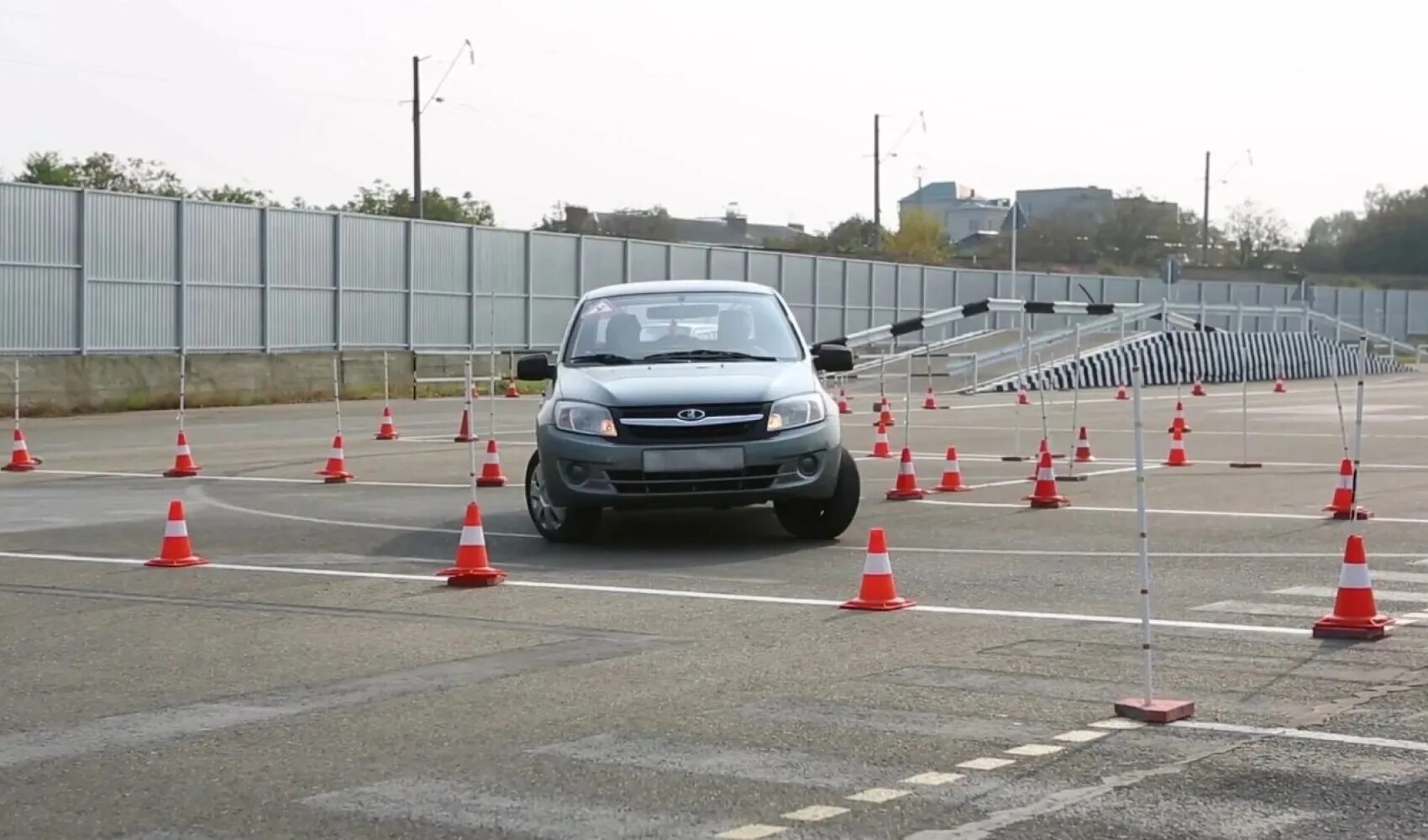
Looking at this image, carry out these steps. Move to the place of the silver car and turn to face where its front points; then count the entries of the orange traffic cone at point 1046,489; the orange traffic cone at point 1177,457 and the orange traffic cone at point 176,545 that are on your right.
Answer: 1

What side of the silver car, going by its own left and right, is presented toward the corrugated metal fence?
back

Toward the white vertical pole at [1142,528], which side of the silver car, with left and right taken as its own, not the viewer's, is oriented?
front

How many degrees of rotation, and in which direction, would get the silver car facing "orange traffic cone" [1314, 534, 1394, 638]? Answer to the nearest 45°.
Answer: approximately 45° to its left

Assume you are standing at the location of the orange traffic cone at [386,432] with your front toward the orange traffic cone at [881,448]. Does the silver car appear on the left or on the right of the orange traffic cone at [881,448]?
right

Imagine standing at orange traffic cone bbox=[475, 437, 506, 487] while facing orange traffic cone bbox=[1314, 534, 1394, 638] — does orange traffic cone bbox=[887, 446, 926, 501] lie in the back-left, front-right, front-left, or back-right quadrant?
front-left

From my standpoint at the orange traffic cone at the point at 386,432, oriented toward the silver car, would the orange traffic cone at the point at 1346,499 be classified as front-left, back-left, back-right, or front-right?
front-left

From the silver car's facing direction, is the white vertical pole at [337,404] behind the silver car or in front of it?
behind

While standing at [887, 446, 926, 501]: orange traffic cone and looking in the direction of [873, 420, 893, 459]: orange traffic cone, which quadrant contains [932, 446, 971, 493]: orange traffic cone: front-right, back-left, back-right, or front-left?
front-right

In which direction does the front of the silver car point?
toward the camera

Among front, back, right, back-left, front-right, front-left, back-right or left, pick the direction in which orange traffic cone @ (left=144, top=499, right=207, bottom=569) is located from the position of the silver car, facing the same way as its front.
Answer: right

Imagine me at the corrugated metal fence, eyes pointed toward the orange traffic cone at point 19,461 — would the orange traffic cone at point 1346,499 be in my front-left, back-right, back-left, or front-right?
front-left

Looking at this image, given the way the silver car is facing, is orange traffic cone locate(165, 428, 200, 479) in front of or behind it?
behind

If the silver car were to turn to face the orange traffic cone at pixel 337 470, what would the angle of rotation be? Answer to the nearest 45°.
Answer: approximately 135° to its right
